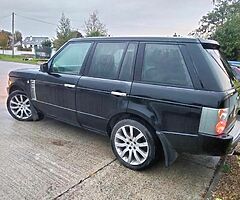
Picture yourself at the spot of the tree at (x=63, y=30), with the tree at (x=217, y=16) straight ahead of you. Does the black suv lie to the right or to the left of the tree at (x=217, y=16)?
right

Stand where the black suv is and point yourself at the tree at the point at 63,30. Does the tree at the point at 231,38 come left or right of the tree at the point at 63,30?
right

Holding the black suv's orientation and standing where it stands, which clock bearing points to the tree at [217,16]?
The tree is roughly at 2 o'clock from the black suv.

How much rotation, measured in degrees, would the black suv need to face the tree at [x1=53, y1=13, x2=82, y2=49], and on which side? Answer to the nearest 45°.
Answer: approximately 45° to its right

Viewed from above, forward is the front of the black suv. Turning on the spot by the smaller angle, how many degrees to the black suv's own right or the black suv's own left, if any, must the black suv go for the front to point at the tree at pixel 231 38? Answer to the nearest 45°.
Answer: approximately 90° to the black suv's own right

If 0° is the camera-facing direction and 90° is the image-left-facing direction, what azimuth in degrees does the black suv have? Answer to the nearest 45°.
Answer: approximately 135°
